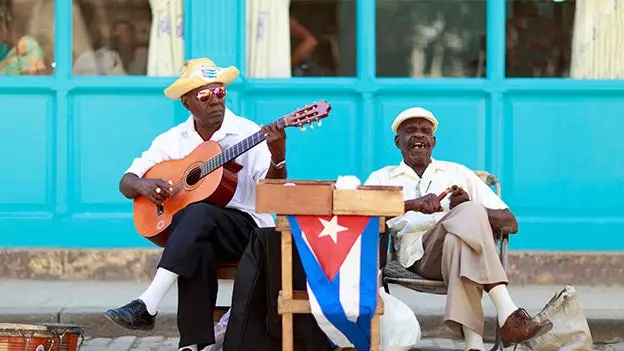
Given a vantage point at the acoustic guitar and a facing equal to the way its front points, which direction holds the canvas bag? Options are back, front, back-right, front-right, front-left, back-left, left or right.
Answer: back-left

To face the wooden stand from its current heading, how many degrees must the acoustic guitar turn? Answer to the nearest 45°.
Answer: approximately 90° to its left

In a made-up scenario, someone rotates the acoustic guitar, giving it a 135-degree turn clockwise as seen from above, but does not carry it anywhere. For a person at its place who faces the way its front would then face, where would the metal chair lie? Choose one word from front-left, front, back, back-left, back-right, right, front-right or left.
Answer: right

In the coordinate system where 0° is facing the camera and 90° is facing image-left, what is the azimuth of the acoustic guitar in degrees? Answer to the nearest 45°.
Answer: approximately 45°

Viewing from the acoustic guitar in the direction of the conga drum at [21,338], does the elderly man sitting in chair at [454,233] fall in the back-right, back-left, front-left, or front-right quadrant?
back-left

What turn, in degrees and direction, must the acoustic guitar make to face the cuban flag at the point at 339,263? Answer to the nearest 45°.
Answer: approximately 90° to its left

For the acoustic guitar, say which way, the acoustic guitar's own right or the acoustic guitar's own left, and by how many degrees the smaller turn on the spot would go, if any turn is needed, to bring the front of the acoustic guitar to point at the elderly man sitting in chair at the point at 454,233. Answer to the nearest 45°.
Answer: approximately 135° to the acoustic guitar's own left
